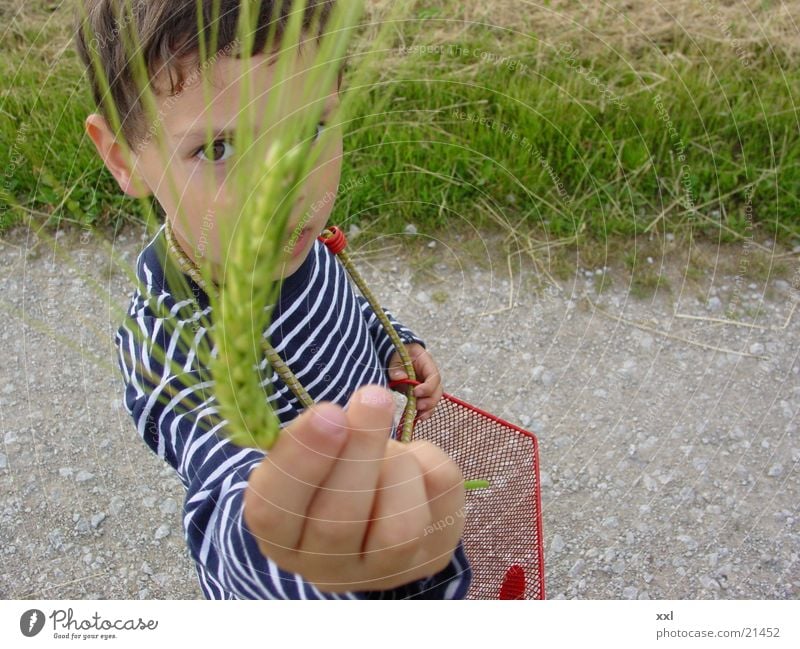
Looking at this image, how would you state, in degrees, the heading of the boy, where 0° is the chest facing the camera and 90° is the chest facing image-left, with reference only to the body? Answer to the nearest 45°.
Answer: approximately 315°

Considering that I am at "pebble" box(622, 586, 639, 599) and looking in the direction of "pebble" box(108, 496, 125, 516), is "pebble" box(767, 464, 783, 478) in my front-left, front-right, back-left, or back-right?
back-right

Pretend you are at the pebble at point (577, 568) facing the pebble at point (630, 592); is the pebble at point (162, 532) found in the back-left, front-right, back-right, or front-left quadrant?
back-right
